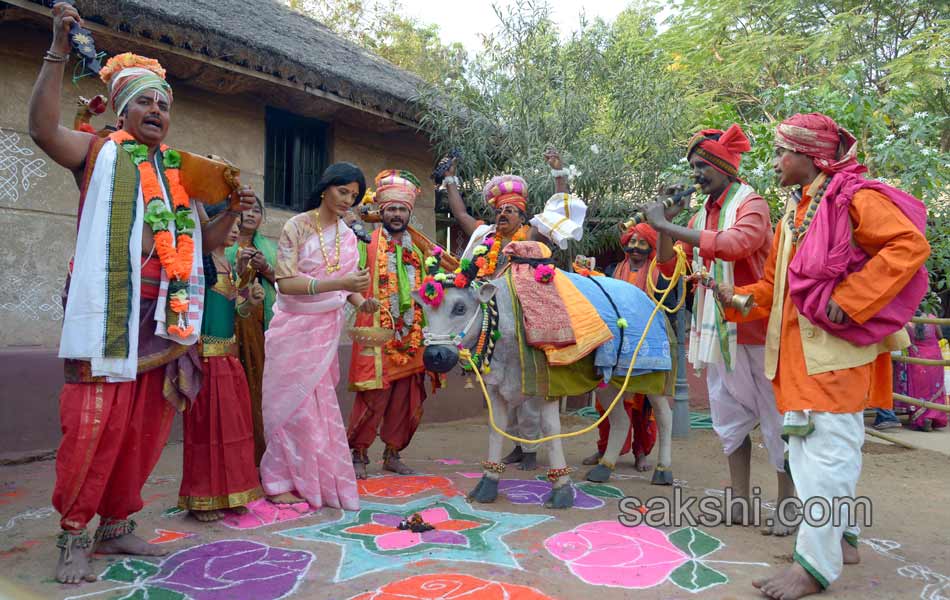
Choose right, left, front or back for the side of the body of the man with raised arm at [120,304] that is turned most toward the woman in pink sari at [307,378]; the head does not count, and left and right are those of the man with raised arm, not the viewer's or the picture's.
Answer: left

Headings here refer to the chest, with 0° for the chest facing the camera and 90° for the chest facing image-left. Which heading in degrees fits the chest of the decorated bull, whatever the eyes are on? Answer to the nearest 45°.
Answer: approximately 45°

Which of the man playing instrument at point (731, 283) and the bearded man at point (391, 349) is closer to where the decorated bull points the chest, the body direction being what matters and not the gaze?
the bearded man

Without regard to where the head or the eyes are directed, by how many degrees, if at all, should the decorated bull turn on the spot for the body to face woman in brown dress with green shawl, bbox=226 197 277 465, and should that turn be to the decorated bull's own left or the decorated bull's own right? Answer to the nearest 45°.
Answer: approximately 45° to the decorated bull's own right

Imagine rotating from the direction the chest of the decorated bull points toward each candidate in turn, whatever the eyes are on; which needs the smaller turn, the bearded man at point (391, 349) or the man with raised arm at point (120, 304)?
the man with raised arm

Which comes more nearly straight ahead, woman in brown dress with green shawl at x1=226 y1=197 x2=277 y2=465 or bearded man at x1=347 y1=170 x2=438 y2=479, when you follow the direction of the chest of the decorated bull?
the woman in brown dress with green shawl

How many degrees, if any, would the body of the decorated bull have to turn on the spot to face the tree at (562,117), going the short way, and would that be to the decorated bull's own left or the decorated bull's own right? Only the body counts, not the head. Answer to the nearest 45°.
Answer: approximately 135° to the decorated bull's own right

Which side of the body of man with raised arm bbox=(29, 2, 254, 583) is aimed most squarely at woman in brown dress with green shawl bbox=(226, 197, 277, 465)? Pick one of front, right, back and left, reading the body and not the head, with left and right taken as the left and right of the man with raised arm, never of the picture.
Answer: left
